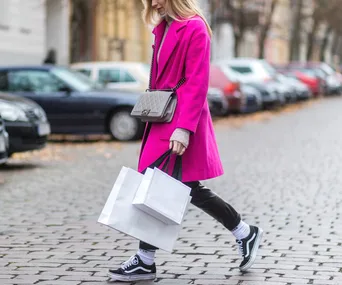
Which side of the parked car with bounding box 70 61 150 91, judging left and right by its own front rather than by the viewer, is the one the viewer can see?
left

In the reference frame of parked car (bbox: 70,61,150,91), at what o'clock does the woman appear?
The woman is roughly at 9 o'clock from the parked car.

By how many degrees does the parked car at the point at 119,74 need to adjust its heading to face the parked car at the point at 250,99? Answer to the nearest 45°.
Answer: approximately 135° to its right

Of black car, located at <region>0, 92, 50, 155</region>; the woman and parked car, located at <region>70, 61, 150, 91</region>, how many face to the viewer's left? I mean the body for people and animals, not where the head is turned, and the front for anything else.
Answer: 2
